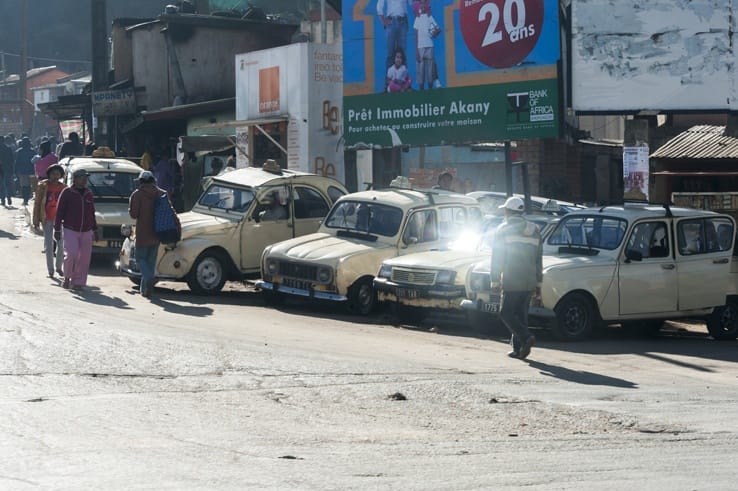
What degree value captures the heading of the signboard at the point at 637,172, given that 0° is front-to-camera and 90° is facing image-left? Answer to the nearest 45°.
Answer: approximately 0°

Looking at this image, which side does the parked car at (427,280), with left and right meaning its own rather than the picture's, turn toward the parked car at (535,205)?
back

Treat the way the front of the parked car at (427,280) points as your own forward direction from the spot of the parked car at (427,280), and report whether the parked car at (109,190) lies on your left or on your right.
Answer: on your right

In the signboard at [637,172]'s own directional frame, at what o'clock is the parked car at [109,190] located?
The parked car is roughly at 3 o'clock from the signboard.

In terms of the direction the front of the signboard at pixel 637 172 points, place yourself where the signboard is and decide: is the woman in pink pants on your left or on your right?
on your right

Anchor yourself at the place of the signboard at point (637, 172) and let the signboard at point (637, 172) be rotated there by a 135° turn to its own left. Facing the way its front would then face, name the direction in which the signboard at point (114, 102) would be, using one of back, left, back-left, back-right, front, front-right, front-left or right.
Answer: left

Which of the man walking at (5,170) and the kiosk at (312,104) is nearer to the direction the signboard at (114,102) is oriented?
the kiosk

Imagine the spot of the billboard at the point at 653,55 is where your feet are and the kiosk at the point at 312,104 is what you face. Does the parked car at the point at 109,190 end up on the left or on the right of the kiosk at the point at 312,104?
left

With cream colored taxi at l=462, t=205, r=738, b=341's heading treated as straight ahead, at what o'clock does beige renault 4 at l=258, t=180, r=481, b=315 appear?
The beige renault 4 is roughly at 2 o'clock from the cream colored taxi.

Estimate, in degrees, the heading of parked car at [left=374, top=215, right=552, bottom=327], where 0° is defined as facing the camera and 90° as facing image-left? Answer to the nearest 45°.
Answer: approximately 45°
